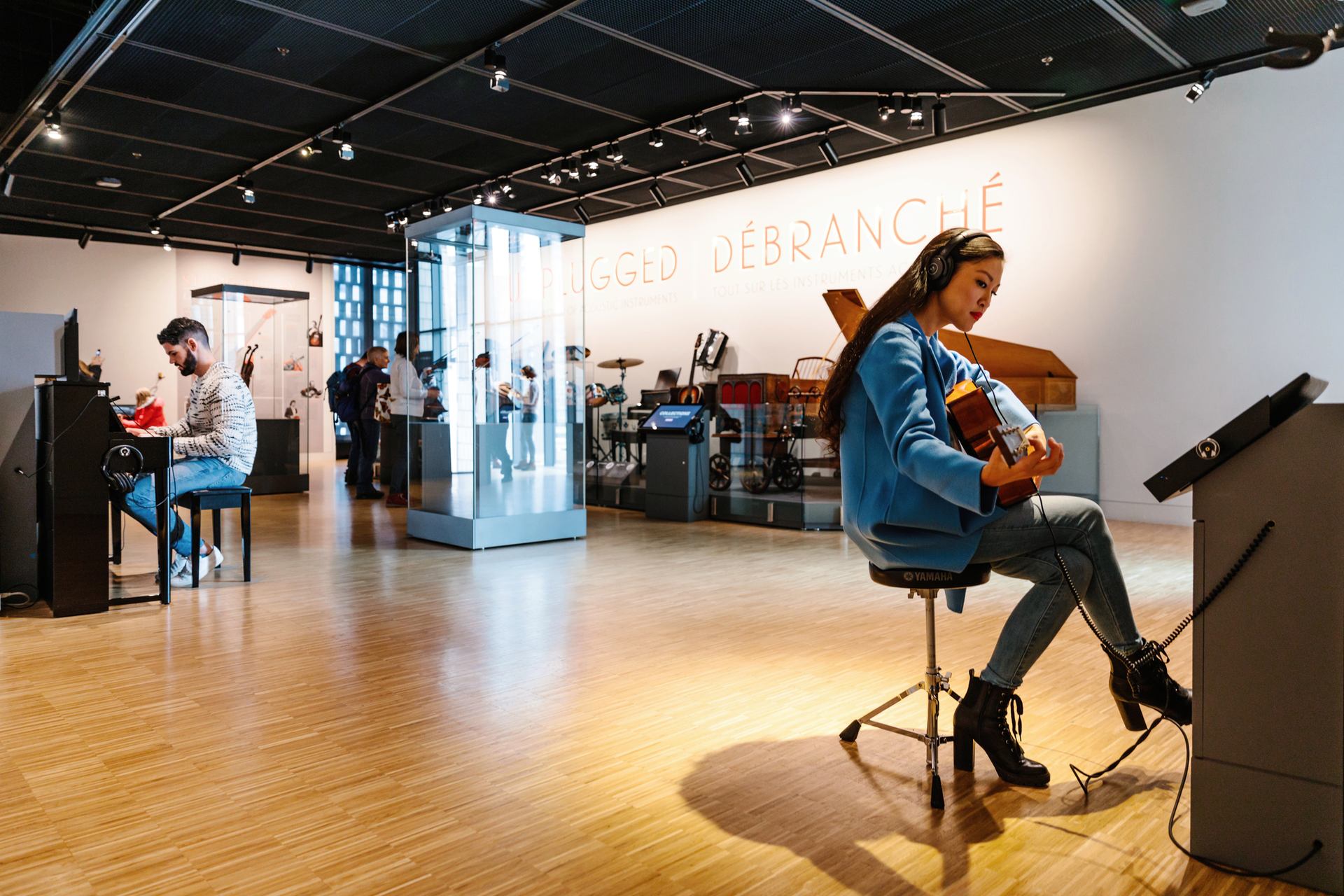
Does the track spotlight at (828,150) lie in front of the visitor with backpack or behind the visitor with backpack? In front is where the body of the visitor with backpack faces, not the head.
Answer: in front

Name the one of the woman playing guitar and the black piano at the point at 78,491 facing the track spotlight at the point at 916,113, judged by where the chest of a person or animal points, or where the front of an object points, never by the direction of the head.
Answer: the black piano

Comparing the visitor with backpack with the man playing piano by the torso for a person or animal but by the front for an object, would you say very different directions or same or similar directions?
very different directions

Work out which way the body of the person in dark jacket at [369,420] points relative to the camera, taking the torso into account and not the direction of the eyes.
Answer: to the viewer's right

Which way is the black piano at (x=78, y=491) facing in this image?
to the viewer's right

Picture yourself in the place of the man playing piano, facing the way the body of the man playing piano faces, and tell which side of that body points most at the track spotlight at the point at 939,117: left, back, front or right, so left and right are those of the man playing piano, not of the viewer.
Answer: back

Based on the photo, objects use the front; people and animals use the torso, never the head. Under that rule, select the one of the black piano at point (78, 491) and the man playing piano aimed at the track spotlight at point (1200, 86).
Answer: the black piano

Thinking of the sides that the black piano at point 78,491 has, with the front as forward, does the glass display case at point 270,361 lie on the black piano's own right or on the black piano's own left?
on the black piano's own left

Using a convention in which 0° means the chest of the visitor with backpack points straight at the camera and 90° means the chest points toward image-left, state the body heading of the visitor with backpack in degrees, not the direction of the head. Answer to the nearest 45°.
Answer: approximately 270°

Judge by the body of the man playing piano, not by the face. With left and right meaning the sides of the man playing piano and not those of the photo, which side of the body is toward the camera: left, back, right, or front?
left

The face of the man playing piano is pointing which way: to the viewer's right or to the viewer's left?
to the viewer's left

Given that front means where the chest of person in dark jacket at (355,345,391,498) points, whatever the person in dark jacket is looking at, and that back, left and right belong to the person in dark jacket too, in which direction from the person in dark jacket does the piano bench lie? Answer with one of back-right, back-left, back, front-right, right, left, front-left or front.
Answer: right

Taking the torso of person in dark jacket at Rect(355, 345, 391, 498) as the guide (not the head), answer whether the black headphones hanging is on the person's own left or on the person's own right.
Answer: on the person's own right

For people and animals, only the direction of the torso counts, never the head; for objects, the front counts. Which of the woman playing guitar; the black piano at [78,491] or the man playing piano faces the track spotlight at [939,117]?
the black piano
